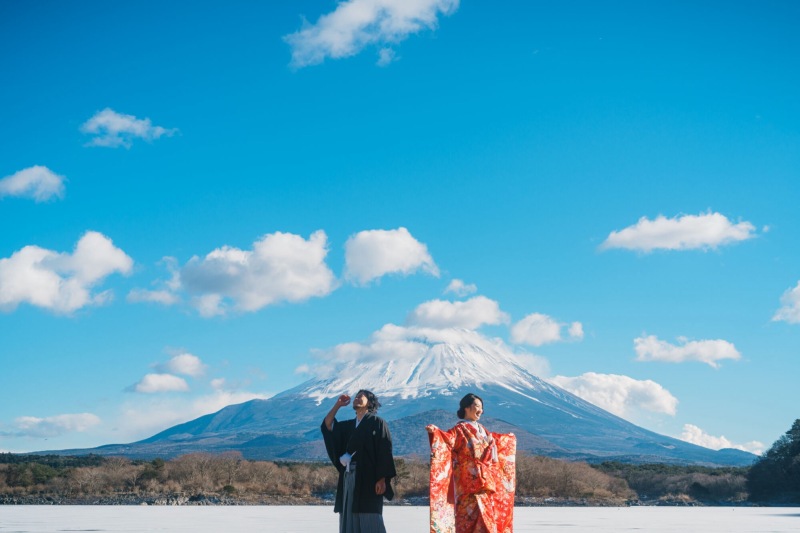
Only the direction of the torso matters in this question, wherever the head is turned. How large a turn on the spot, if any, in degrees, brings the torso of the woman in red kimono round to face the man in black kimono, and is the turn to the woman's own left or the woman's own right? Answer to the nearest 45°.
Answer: approximately 135° to the woman's own right

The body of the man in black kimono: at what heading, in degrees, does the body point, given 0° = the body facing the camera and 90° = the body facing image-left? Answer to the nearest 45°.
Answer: approximately 45°

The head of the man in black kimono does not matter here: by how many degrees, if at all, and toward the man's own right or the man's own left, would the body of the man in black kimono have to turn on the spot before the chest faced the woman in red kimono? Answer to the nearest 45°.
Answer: approximately 135° to the man's own left

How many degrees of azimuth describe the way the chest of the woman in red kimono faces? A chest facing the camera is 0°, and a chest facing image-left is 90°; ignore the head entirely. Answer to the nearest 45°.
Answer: approximately 315°
